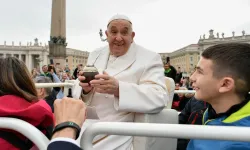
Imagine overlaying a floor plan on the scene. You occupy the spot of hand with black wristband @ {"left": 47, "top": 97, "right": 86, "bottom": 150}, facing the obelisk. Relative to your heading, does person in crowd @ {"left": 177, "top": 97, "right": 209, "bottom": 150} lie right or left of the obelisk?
right

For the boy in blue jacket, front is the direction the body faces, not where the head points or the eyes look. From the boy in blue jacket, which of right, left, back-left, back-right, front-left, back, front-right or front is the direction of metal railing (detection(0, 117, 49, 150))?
front-left

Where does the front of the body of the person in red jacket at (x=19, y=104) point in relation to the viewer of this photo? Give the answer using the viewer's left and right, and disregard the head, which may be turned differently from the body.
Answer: facing away from the viewer

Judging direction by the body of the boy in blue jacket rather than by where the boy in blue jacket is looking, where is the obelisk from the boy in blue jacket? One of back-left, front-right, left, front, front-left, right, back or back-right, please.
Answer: front-right

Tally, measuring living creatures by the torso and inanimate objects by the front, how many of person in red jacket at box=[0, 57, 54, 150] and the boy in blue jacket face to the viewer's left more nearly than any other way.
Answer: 1

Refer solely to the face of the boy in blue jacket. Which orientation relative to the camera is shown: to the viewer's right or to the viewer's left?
to the viewer's left

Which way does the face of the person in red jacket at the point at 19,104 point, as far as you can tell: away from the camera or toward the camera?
away from the camera

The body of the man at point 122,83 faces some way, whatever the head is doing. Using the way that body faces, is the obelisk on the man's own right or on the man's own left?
on the man's own right

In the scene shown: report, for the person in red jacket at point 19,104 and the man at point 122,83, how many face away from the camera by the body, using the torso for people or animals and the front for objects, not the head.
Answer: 1

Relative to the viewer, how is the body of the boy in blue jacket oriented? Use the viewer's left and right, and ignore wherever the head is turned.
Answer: facing to the left of the viewer

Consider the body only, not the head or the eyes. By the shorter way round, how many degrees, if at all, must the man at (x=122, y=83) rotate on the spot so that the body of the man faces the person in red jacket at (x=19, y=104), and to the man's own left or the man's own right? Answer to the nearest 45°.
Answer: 0° — they already face them

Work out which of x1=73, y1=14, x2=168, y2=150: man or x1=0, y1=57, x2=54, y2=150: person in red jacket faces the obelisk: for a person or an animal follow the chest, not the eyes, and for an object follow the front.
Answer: the person in red jacket
